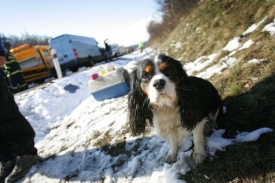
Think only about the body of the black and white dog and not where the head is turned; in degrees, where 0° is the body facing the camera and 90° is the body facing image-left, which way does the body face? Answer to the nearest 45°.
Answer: approximately 45°

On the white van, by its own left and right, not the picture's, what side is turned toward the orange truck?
back

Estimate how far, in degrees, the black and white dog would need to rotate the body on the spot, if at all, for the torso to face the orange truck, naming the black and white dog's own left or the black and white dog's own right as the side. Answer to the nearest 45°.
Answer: approximately 90° to the black and white dog's own right

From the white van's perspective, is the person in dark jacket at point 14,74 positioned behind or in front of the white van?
behind

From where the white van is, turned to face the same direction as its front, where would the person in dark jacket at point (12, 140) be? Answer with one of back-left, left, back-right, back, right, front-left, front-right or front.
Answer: back-right

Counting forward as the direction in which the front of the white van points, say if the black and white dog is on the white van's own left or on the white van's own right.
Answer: on the white van's own right

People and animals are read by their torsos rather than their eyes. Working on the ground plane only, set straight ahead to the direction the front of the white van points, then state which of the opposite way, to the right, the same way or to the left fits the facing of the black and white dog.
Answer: the opposite way

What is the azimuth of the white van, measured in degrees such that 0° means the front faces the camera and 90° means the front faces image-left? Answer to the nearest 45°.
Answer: approximately 225°

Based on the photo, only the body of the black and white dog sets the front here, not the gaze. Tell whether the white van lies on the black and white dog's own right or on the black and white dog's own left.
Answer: on the black and white dog's own right
